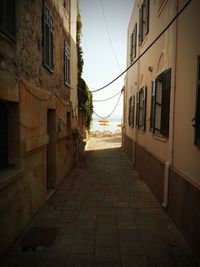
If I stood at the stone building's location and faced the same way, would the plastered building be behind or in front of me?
in front

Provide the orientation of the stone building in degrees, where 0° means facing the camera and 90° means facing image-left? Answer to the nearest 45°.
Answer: approximately 270°
